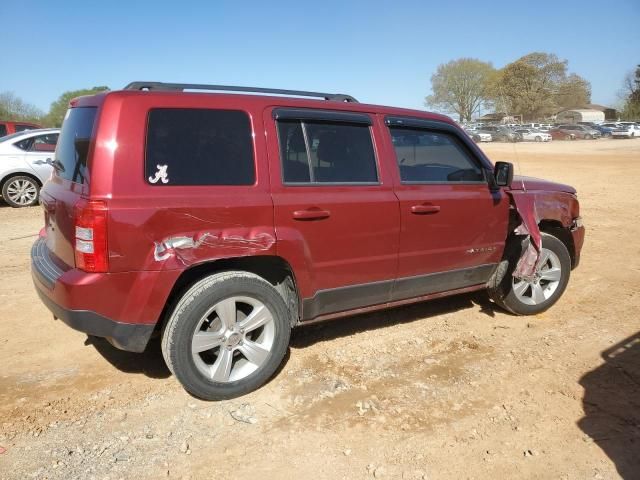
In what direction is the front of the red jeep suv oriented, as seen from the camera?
facing away from the viewer and to the right of the viewer

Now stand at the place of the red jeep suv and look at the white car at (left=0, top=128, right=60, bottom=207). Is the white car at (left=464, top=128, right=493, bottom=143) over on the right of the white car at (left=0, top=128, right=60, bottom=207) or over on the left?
right

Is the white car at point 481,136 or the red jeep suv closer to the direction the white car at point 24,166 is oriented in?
the white car

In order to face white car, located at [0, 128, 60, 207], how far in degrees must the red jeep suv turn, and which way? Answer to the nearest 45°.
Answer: approximately 90° to its left

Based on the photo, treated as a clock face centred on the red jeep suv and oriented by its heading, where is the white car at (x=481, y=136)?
The white car is roughly at 11 o'clock from the red jeep suv.
